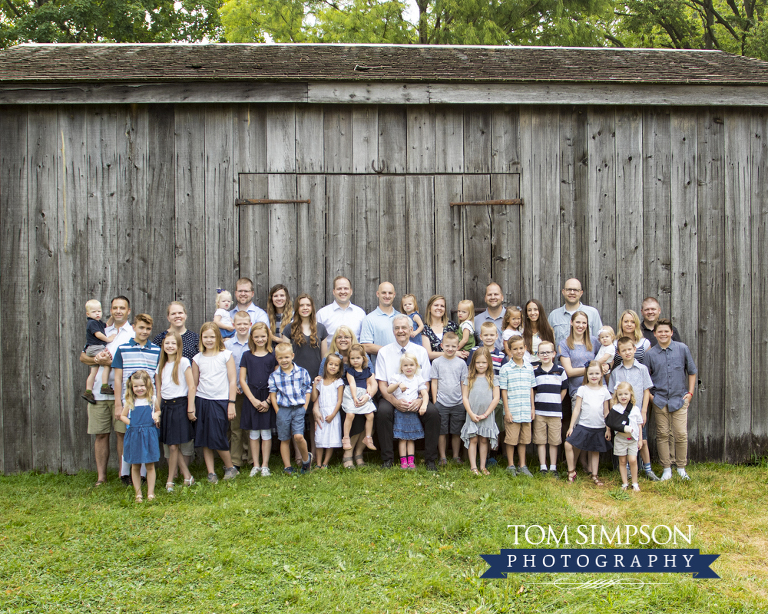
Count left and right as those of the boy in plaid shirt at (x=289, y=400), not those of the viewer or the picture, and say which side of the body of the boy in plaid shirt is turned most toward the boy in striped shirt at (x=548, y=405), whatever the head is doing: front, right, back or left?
left

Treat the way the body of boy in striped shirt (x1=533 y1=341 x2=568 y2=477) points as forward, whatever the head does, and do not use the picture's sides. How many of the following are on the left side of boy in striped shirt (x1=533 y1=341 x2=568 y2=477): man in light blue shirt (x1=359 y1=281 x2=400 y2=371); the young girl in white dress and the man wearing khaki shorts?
0

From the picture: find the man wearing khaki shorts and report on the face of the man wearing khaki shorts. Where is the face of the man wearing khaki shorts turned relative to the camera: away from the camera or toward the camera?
toward the camera

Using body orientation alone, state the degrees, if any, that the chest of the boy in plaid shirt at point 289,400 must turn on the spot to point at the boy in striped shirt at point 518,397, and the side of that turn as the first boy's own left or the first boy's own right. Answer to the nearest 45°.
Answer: approximately 90° to the first boy's own left

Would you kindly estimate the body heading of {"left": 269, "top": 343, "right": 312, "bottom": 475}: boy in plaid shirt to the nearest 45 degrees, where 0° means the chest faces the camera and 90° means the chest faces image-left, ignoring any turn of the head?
approximately 0°

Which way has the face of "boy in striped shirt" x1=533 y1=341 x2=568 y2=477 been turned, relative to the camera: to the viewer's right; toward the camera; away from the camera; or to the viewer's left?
toward the camera

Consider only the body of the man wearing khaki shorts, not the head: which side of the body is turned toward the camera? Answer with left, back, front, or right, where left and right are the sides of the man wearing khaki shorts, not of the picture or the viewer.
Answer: front

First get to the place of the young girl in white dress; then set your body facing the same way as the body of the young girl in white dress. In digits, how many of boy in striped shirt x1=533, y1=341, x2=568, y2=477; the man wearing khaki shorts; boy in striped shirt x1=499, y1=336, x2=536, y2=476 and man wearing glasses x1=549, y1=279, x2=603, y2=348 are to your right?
1

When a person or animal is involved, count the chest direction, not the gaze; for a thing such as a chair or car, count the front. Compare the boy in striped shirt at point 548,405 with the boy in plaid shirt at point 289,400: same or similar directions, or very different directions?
same or similar directions

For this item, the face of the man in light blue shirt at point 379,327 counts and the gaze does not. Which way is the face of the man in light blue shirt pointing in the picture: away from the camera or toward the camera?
toward the camera

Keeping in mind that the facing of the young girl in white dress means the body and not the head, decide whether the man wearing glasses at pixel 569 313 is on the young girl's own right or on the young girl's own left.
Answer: on the young girl's own left

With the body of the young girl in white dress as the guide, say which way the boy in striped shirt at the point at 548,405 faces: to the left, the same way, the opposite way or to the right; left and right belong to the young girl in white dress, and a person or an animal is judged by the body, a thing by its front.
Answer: the same way

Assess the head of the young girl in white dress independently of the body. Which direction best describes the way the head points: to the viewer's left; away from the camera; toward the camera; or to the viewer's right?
toward the camera
